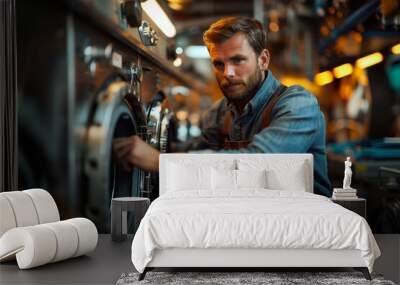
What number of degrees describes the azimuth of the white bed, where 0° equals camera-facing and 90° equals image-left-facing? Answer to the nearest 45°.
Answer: approximately 0°

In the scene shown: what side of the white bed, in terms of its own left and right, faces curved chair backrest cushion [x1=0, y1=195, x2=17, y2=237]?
right

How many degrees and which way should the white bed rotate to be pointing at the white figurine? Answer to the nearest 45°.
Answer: approximately 135° to its left

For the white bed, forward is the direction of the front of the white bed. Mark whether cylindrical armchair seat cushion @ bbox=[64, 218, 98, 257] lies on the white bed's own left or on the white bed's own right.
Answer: on the white bed's own right

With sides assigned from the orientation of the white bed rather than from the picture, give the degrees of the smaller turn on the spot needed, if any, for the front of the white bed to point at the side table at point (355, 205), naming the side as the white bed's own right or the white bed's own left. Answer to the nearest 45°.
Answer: approximately 135° to the white bed's own left

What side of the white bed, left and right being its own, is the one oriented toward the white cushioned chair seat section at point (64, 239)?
right

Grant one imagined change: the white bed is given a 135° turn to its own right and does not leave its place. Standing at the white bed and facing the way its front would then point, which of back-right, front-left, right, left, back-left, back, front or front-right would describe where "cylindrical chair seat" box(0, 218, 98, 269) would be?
front-left

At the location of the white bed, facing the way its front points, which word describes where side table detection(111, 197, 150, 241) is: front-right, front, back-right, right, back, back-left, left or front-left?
back-right
